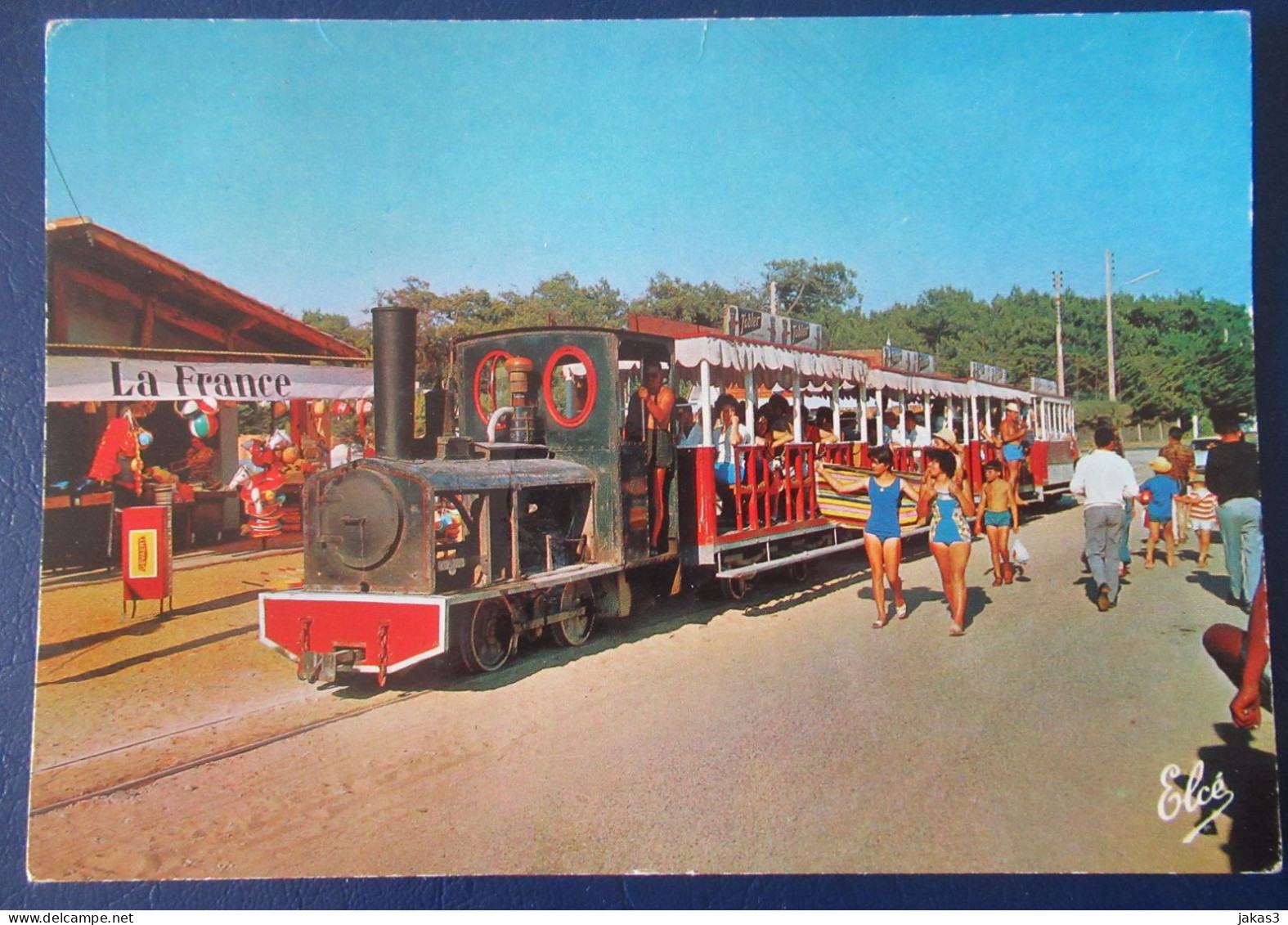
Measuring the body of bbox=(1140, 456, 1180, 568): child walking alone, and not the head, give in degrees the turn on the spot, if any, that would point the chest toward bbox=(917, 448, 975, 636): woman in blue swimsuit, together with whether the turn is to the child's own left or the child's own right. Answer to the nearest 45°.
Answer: approximately 180°

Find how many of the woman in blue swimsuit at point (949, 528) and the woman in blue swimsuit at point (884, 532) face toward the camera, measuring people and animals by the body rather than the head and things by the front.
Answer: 2

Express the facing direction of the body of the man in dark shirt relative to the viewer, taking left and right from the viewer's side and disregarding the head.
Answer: facing away from the viewer

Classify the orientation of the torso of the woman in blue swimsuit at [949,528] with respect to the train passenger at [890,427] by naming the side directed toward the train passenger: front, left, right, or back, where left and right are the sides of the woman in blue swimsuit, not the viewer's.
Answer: back

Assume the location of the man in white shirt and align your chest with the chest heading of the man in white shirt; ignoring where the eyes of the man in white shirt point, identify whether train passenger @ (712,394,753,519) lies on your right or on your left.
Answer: on your left

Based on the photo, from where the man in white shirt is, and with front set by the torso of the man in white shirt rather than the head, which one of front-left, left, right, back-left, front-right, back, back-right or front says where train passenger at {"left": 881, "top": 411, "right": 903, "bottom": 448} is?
front-left

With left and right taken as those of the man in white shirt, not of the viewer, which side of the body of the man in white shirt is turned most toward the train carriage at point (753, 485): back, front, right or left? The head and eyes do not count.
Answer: left

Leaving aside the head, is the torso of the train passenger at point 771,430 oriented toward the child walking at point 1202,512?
no

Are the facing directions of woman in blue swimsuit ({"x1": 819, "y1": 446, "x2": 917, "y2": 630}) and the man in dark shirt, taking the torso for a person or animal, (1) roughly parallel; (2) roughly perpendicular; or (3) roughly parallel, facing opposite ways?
roughly parallel, facing opposite ways

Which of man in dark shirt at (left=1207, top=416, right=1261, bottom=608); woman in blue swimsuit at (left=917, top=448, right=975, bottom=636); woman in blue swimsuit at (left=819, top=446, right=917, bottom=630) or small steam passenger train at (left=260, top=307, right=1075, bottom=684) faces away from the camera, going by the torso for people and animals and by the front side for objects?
the man in dark shirt

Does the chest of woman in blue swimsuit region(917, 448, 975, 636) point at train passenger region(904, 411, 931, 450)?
no

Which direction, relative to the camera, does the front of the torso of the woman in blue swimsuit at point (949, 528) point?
toward the camera

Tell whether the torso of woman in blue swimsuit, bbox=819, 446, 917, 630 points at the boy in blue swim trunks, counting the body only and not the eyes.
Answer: no

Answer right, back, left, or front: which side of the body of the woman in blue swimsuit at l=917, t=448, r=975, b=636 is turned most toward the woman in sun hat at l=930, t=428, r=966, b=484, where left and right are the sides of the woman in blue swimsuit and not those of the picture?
back

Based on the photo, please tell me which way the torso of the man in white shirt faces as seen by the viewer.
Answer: away from the camera

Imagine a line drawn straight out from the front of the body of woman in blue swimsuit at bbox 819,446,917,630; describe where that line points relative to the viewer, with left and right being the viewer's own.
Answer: facing the viewer

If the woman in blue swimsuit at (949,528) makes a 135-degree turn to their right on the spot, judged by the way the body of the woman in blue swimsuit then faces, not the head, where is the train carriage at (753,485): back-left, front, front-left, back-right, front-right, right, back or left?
front

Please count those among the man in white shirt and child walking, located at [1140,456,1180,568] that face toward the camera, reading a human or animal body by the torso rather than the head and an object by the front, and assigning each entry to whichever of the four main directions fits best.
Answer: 0
